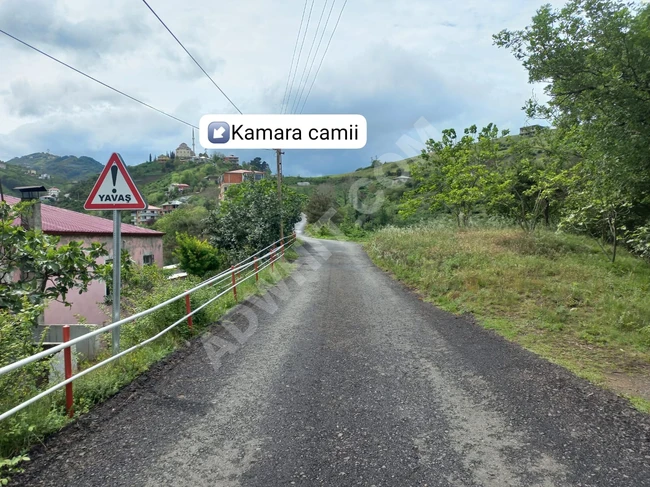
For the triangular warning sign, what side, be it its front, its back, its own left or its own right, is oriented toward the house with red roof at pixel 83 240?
back

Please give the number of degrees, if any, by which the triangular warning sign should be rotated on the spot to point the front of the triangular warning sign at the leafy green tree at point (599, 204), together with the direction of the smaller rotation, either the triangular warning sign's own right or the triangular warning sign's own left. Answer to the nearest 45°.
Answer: approximately 90° to the triangular warning sign's own left

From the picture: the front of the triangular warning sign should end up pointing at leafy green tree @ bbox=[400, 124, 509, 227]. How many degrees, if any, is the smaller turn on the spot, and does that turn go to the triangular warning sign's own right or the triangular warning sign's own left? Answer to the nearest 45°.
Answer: approximately 135° to the triangular warning sign's own left

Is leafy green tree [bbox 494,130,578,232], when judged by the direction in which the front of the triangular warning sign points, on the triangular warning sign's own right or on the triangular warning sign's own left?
on the triangular warning sign's own left

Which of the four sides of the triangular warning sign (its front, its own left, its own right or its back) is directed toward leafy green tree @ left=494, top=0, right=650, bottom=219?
left

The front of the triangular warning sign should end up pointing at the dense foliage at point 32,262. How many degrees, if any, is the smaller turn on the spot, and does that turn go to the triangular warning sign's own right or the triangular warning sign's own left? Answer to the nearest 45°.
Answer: approximately 135° to the triangular warning sign's own right

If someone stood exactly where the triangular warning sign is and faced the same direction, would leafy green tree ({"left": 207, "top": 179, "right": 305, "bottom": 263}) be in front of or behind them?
behind

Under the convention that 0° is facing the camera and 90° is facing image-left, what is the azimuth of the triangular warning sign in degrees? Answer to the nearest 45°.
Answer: approximately 0°
